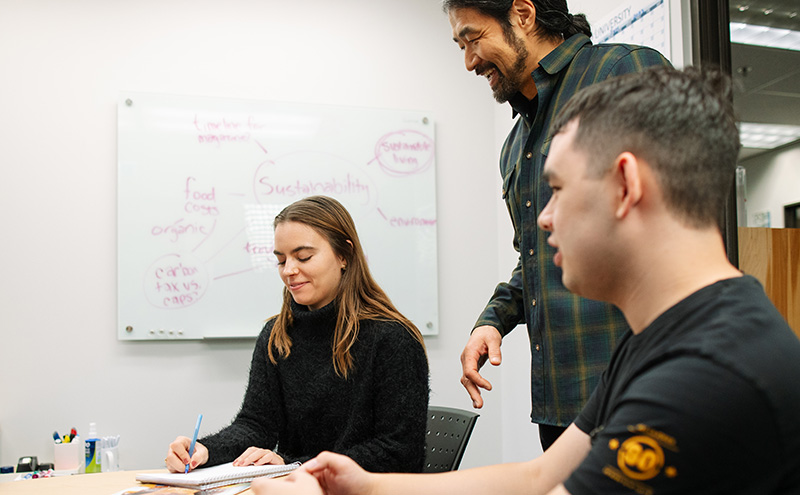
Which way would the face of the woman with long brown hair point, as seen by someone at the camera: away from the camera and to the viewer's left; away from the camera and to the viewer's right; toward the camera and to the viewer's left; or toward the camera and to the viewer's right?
toward the camera and to the viewer's left

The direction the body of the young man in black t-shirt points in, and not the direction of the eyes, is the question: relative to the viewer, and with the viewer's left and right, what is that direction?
facing to the left of the viewer

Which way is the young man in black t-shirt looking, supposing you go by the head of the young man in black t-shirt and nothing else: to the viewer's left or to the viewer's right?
to the viewer's left

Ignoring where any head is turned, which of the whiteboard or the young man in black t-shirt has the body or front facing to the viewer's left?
the young man in black t-shirt

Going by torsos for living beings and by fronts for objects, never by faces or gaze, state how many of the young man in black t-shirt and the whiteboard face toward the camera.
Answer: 1

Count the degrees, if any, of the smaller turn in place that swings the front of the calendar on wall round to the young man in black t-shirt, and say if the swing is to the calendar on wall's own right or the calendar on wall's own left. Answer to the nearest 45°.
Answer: approximately 45° to the calendar on wall's own left

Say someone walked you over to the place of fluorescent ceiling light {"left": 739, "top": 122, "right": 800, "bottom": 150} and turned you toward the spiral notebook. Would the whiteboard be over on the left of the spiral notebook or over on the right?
right

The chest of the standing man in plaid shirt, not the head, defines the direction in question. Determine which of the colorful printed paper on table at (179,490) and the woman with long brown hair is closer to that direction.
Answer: the colorful printed paper on table

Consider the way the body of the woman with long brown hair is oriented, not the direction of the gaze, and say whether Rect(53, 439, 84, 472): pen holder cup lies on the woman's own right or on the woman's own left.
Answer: on the woman's own right
